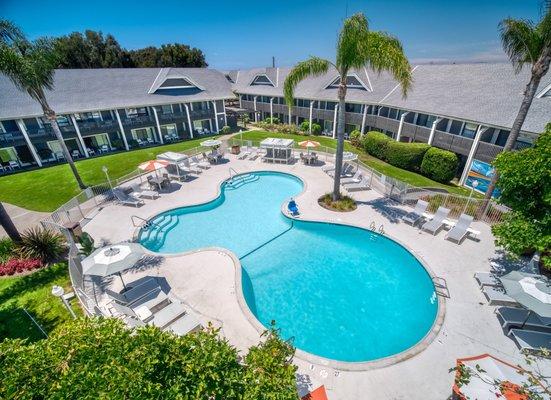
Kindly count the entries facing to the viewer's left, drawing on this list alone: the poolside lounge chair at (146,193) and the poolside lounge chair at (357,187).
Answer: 1

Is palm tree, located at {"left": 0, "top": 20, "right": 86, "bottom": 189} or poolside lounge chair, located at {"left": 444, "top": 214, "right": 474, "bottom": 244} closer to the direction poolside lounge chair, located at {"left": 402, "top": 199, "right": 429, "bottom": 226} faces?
the palm tree

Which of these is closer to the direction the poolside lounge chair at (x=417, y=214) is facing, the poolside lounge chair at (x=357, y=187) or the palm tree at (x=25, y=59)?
the palm tree

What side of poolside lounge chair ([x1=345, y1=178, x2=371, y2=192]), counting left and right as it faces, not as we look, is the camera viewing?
left

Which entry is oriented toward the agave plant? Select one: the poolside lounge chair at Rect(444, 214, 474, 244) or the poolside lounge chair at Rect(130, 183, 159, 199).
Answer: the poolside lounge chair at Rect(444, 214, 474, 244)

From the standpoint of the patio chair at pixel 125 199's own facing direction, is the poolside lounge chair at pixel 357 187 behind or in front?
in front

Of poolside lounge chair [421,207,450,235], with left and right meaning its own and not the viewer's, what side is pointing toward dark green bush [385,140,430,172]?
right

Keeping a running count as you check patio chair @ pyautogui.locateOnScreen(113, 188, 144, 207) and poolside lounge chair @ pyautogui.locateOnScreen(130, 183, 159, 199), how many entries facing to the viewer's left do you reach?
0

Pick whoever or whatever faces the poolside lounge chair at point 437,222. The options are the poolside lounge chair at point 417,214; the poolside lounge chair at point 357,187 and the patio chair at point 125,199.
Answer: the patio chair

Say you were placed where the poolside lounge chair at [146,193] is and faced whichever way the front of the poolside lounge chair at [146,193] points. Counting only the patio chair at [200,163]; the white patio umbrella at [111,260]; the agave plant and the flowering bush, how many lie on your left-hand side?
1

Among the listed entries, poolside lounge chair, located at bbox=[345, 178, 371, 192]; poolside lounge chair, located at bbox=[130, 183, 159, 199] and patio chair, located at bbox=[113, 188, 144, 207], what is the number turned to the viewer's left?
1

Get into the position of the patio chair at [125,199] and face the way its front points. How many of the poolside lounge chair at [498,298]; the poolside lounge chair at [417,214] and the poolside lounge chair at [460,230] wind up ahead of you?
3

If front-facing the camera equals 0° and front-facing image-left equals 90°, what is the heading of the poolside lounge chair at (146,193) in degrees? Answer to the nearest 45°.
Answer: approximately 315°
